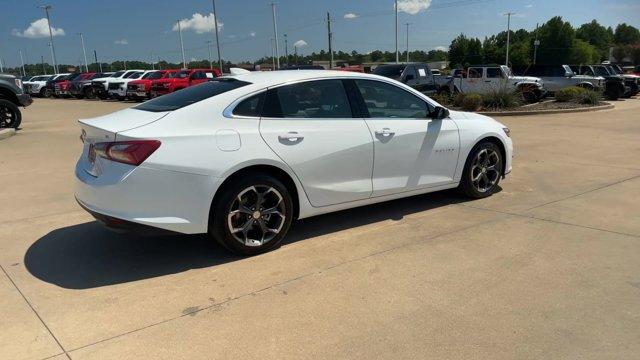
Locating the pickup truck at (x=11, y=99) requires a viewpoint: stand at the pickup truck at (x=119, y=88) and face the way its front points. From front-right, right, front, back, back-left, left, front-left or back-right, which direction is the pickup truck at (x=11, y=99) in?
front-left

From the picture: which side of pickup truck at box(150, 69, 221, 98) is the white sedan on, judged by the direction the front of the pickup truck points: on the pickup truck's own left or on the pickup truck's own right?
on the pickup truck's own left

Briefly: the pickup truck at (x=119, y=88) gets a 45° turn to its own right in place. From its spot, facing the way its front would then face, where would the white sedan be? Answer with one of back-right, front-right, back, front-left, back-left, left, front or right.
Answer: left

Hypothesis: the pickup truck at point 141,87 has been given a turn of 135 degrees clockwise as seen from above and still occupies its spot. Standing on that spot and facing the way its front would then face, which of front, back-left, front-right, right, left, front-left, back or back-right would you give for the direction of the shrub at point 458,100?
back-right

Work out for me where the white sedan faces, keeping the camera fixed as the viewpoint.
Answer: facing away from the viewer and to the right of the viewer

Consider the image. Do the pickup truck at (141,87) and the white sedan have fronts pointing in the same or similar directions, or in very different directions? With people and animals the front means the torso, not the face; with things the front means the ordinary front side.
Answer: very different directions

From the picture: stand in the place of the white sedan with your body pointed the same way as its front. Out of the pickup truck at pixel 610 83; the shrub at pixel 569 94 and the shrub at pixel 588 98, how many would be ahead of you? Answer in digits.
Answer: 3

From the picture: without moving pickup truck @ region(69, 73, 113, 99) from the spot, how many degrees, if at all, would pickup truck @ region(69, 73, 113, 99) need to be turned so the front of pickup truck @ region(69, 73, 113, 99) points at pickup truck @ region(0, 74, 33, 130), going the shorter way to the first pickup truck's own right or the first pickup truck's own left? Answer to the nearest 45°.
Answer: approximately 45° to the first pickup truck's own left

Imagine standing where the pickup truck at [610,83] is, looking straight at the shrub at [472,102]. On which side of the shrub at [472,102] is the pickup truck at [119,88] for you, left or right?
right

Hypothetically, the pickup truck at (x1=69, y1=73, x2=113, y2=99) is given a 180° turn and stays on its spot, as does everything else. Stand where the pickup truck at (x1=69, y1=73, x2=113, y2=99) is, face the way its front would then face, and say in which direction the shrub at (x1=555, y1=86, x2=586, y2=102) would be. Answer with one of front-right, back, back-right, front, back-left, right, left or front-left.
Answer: right

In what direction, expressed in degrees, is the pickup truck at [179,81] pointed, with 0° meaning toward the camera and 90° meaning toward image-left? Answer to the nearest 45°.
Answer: approximately 45°

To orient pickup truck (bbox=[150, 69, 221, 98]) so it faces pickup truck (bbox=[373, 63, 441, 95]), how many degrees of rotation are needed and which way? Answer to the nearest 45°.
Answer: approximately 90° to its left
